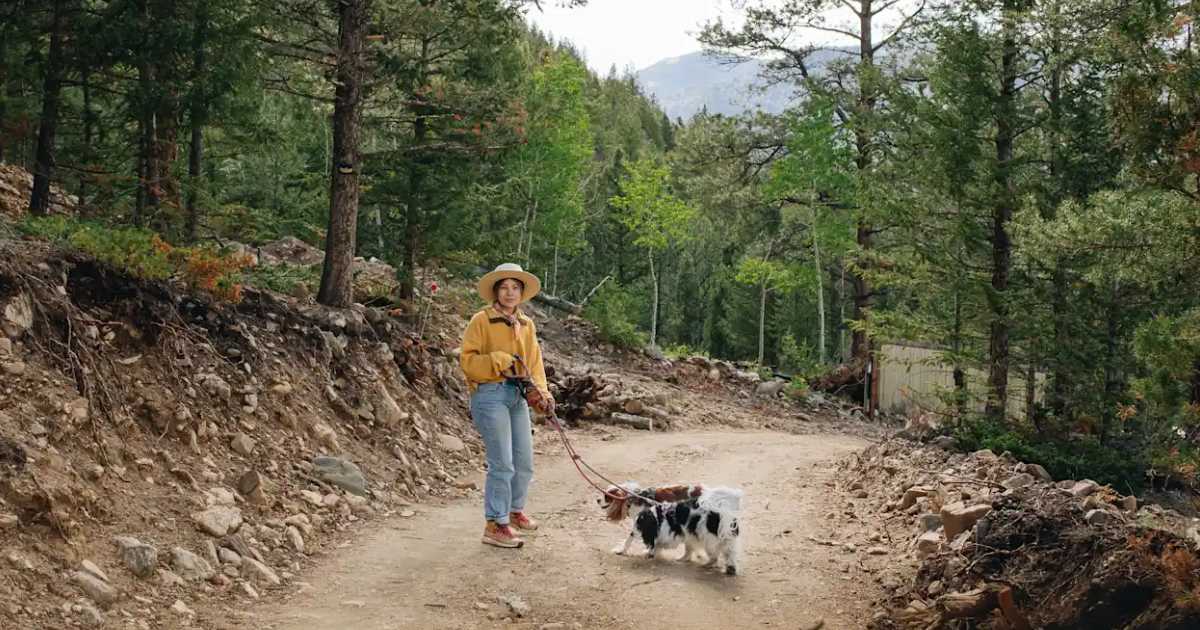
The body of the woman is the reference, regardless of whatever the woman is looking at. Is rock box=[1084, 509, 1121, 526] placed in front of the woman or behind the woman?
in front

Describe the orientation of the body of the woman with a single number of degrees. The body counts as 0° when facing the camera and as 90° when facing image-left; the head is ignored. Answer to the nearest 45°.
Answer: approximately 315°

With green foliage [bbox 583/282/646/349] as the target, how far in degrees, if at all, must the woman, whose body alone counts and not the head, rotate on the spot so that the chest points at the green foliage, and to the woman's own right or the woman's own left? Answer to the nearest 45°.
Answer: approximately 135° to the woman's own left

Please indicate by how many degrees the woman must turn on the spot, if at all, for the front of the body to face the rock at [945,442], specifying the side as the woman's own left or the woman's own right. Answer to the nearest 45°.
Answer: approximately 90° to the woman's own left

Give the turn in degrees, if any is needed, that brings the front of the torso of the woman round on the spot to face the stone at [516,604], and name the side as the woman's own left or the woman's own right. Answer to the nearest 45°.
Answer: approximately 45° to the woman's own right

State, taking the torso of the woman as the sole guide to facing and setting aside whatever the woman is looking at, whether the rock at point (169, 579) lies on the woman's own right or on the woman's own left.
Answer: on the woman's own right

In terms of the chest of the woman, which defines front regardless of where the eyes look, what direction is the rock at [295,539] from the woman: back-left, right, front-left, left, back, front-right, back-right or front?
back-right

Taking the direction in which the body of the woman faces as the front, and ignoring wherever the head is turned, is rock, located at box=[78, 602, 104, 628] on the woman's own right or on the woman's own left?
on the woman's own right

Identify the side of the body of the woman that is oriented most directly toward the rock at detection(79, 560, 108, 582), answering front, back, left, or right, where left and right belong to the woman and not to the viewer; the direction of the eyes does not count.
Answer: right
